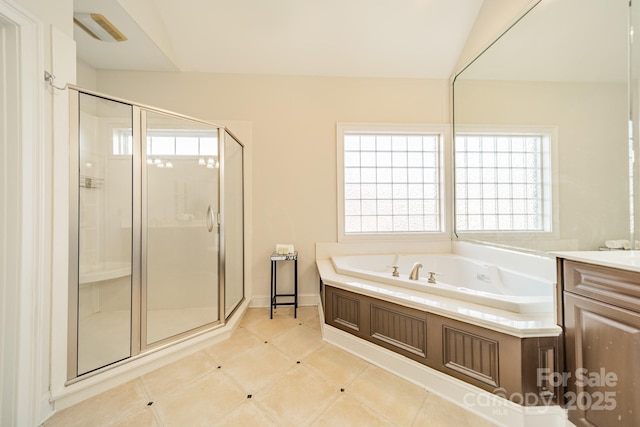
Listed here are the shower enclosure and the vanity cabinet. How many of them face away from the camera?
0

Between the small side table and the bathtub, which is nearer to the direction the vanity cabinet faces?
the small side table

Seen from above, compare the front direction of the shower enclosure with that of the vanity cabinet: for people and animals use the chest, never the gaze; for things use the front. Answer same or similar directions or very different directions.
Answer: very different directions

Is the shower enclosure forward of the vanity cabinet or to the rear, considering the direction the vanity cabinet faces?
forward

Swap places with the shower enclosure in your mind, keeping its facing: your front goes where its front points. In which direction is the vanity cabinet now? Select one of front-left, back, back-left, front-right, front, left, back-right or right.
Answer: front

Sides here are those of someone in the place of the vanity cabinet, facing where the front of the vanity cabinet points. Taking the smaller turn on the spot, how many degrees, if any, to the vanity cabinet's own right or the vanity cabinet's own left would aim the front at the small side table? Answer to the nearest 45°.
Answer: approximately 45° to the vanity cabinet's own right

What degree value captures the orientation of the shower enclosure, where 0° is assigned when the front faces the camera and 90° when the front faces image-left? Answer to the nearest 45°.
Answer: approximately 315°

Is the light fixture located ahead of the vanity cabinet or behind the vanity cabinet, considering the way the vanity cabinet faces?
ahead

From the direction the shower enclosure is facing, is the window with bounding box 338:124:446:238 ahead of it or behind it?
ahead
